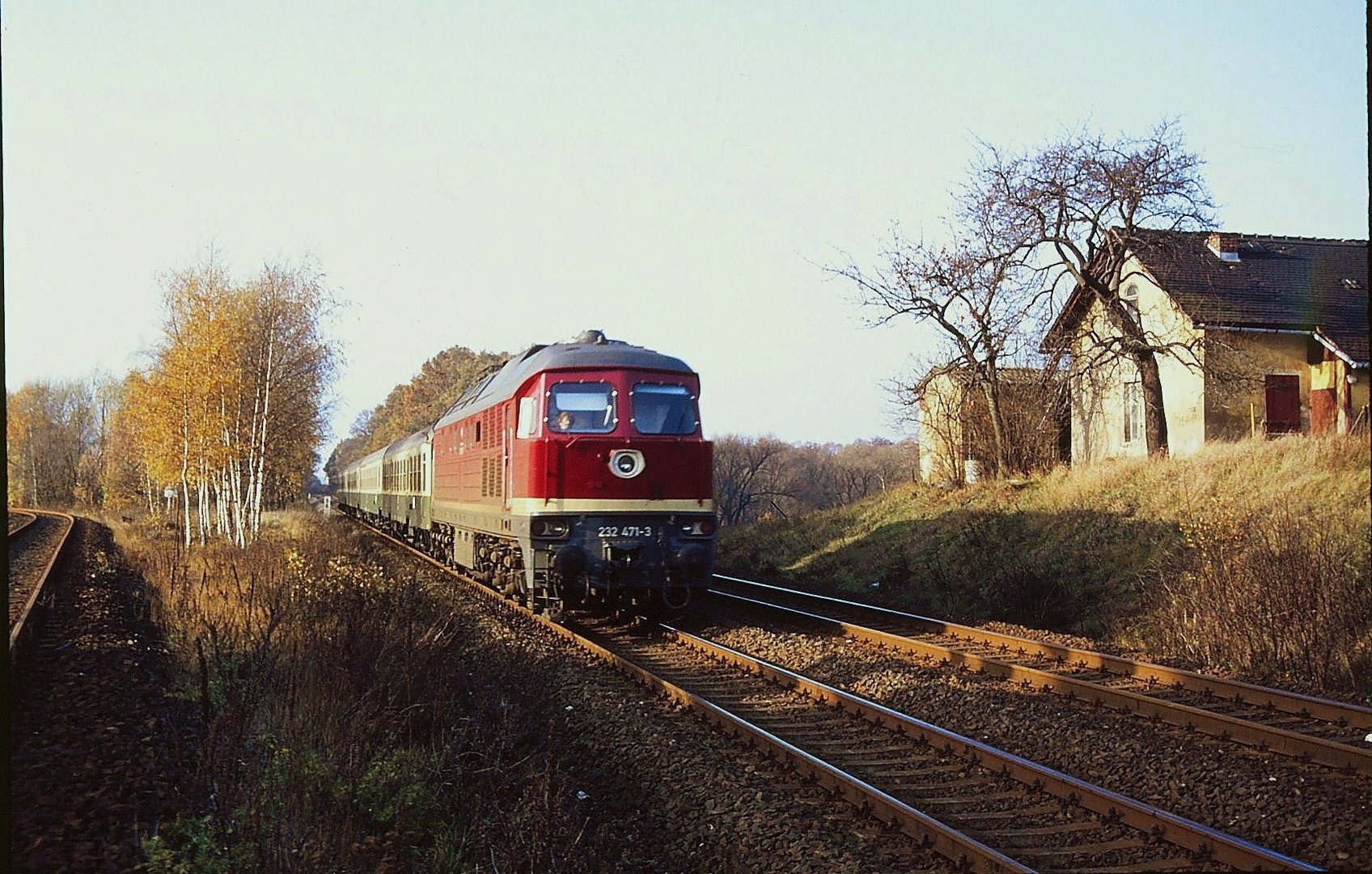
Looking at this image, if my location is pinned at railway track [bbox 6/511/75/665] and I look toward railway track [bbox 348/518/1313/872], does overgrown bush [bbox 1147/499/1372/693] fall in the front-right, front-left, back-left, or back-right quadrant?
front-left

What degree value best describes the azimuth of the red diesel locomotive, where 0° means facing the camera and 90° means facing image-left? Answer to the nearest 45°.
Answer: approximately 0°

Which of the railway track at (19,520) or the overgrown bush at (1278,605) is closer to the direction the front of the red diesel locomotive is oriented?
the overgrown bush

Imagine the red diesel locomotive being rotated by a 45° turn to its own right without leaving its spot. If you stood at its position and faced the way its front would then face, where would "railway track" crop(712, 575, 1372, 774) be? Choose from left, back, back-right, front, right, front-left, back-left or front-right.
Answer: left

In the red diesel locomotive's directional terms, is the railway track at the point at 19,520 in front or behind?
behind
